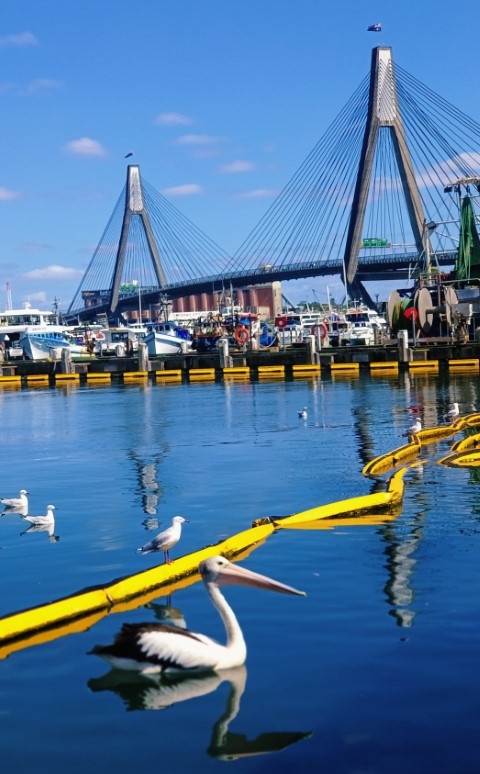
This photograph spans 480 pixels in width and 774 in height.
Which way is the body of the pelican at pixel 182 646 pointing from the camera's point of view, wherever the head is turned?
to the viewer's right

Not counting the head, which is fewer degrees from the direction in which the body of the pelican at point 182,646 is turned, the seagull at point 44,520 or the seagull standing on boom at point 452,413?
the seagull standing on boom

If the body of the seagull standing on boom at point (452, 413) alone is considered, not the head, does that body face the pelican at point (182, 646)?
no

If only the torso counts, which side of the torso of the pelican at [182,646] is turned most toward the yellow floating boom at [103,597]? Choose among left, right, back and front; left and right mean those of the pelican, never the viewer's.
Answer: left

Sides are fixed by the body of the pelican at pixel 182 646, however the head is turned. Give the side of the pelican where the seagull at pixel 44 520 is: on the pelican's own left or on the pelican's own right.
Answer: on the pelican's own left

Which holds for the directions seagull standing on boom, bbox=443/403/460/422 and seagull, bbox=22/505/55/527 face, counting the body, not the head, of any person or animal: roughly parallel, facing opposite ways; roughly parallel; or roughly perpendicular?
roughly parallel

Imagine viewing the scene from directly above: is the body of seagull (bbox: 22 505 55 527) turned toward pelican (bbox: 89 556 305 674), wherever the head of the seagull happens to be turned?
no

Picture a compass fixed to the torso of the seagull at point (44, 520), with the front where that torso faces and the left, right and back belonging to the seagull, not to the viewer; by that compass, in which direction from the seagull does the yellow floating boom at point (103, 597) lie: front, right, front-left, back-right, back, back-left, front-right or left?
right

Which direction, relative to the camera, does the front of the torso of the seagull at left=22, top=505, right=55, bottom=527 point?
to the viewer's right

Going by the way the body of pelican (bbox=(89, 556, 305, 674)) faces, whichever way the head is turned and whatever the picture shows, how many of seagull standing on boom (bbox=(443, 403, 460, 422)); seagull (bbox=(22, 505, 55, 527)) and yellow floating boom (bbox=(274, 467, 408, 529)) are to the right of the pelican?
0

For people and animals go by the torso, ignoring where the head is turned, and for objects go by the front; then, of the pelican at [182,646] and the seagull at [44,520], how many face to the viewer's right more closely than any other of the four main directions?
2

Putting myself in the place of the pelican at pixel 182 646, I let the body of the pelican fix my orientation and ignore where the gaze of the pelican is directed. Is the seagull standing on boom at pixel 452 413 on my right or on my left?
on my left

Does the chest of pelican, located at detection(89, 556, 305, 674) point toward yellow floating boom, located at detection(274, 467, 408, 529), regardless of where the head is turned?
no
